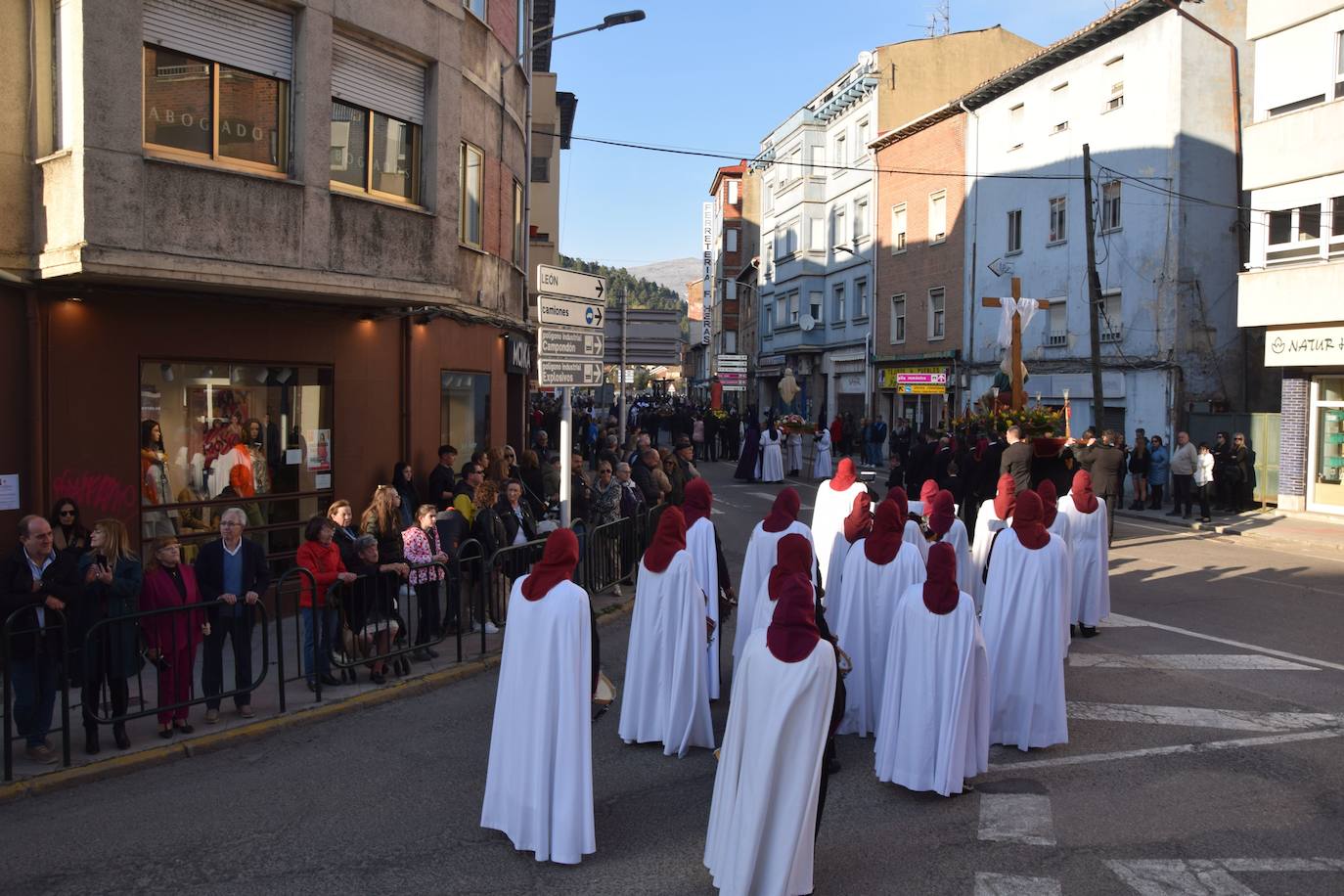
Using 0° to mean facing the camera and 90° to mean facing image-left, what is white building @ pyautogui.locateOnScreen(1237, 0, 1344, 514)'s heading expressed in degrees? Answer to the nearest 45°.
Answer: approximately 45°

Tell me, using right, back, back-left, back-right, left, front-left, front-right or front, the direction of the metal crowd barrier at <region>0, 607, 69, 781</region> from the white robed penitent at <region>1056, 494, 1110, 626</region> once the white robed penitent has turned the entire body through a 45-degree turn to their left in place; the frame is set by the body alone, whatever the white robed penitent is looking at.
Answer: left

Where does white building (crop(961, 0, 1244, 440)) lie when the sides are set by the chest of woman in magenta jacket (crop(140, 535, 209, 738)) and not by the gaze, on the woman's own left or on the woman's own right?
on the woman's own left

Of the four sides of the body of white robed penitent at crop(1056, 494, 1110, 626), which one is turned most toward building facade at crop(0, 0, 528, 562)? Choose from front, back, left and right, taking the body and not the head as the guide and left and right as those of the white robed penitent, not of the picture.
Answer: left

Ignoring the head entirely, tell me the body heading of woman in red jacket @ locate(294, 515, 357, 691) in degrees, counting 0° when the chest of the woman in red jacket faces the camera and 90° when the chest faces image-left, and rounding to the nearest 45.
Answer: approximately 315°

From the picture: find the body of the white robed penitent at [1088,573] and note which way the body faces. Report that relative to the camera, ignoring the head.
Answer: away from the camera

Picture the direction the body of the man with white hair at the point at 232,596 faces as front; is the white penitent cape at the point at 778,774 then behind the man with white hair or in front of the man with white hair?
in front

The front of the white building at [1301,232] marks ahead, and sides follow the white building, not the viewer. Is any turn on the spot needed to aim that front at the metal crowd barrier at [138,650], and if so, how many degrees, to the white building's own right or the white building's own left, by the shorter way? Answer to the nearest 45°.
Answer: approximately 45° to the white building's own left

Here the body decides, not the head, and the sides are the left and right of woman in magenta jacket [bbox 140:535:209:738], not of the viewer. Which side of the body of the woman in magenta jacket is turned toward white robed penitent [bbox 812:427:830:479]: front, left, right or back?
left

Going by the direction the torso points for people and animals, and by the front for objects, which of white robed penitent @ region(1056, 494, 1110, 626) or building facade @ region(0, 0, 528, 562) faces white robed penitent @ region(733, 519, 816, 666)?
the building facade

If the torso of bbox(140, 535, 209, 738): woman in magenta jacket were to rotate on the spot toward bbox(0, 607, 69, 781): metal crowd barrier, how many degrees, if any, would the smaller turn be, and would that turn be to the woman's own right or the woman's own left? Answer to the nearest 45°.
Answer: approximately 90° to the woman's own right

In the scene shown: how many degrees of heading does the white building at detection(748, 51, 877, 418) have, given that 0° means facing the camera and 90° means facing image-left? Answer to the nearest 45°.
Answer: approximately 45°

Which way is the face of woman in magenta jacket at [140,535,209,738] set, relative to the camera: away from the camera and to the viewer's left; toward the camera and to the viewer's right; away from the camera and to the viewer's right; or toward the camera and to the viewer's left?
toward the camera and to the viewer's right

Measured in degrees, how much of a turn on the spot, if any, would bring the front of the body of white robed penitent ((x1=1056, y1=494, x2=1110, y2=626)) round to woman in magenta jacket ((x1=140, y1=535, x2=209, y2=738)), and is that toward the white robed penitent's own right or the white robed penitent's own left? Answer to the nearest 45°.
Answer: approximately 135° to the white robed penitent's own left

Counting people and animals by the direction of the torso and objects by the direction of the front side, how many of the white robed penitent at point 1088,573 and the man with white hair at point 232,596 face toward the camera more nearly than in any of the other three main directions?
1
